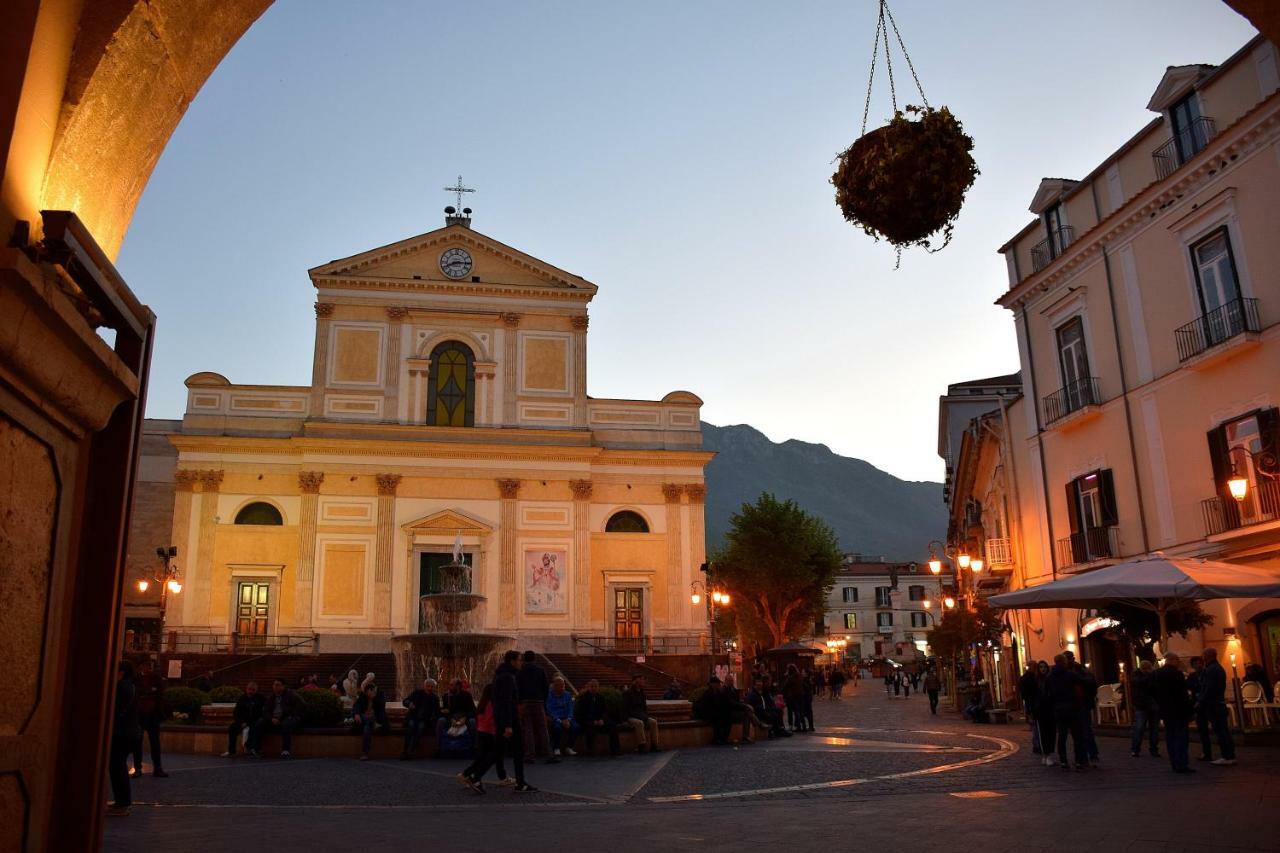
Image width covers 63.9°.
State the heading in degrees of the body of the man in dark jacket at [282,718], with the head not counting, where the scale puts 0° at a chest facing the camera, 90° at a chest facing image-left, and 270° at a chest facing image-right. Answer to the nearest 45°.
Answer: approximately 45°

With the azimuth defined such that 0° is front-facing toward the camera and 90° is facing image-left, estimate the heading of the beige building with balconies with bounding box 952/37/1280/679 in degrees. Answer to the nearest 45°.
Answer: approximately 45°

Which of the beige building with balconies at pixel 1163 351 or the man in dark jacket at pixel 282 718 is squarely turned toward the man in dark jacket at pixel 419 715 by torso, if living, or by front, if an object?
the beige building with balconies

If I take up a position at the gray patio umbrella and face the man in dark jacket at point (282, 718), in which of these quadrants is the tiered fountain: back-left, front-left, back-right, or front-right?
front-right

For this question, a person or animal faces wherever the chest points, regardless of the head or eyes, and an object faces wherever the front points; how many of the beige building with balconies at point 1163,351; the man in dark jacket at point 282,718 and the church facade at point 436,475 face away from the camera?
0

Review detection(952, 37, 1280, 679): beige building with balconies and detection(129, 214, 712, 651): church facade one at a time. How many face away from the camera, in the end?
0

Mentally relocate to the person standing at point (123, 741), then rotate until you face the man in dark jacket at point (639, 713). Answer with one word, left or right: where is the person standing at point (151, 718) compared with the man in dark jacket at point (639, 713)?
left

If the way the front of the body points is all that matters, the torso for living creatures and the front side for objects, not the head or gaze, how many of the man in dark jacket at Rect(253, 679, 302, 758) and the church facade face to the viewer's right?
0

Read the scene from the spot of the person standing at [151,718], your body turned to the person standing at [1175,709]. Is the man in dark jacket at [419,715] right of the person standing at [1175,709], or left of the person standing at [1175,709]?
left

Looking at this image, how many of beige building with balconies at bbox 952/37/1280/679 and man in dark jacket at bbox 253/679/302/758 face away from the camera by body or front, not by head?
0

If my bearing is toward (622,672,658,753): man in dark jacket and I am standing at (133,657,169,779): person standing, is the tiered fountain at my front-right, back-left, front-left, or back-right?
front-left

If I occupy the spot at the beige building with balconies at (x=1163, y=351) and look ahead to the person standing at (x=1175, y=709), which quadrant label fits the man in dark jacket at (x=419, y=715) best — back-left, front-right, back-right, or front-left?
front-right

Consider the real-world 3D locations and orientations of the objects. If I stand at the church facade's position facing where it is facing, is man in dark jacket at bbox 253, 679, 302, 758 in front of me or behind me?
in front

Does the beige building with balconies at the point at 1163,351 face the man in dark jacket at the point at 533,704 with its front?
yes

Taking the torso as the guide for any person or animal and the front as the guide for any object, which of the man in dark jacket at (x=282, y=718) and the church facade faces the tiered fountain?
the church facade

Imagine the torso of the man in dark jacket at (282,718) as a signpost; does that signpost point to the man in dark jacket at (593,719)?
no

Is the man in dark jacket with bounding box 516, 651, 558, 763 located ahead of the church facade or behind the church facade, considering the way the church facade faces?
ahead

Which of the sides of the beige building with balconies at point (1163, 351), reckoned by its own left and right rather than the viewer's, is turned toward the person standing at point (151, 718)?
front

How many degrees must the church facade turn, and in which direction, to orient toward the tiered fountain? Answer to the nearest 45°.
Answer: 0° — it already faces it

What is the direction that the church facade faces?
toward the camera

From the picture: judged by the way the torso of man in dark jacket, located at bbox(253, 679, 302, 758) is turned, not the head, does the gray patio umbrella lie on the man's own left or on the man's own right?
on the man's own left
